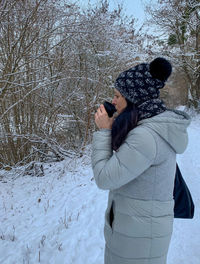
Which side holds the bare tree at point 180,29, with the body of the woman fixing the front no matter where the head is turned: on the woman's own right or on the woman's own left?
on the woman's own right

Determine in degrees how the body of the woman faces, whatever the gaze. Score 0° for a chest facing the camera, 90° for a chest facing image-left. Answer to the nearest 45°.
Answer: approximately 90°

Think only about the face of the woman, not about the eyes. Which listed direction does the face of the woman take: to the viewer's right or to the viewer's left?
to the viewer's left
